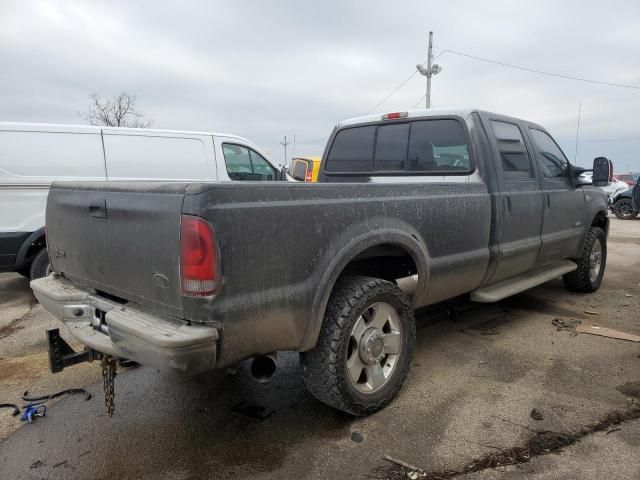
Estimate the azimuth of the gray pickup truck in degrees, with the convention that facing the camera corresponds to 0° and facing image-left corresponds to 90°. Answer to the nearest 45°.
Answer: approximately 225°

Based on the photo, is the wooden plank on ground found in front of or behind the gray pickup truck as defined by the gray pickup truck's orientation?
in front

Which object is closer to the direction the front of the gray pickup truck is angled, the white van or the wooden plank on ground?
the wooden plank on ground

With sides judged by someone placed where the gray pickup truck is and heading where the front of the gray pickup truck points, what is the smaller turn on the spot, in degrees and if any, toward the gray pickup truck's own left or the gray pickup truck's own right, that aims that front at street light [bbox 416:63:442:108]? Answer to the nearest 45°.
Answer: approximately 45° to the gray pickup truck's own left

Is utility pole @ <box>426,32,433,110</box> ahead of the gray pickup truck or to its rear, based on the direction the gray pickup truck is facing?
ahead

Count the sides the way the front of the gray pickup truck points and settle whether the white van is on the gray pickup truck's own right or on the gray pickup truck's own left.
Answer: on the gray pickup truck's own left

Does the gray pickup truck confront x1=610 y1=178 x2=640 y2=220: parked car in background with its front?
yes
